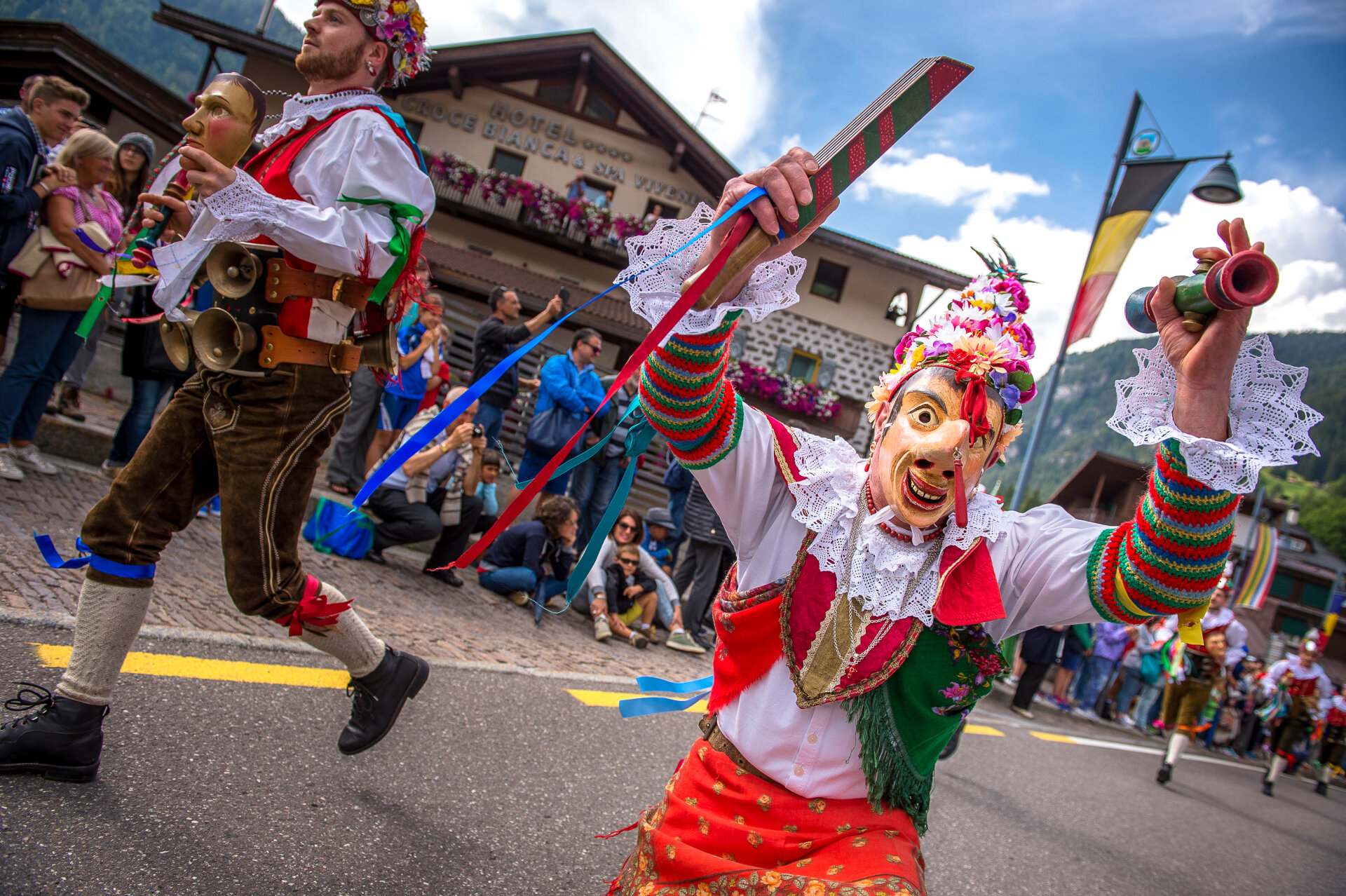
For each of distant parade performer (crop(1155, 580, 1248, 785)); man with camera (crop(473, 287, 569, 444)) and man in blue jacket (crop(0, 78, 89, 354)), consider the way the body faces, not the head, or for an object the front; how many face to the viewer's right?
2

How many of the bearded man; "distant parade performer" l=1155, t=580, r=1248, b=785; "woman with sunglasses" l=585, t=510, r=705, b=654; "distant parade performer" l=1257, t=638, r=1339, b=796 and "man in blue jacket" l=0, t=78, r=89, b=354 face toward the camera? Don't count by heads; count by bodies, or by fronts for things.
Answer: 3

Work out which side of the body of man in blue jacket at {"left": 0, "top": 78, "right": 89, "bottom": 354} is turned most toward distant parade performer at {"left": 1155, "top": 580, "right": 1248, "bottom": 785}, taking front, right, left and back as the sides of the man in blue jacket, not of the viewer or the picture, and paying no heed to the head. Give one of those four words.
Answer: front

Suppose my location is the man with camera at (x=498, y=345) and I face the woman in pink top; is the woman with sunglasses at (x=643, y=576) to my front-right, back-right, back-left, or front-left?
back-left

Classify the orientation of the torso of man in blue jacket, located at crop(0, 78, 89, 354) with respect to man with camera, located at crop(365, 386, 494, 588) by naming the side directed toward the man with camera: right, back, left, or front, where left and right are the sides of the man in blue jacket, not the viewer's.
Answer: front

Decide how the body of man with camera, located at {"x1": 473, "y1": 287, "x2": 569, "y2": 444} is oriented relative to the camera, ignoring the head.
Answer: to the viewer's right

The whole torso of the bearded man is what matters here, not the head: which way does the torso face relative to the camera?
to the viewer's left

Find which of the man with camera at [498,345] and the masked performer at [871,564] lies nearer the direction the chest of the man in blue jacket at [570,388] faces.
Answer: the masked performer

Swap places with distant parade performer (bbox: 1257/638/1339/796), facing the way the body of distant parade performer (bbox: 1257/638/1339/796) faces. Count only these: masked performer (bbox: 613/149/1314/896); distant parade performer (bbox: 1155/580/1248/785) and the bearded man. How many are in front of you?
3

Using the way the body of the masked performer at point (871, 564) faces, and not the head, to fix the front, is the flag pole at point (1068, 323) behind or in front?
behind

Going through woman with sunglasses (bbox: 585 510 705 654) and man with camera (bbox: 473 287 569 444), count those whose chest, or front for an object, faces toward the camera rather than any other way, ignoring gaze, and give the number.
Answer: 1

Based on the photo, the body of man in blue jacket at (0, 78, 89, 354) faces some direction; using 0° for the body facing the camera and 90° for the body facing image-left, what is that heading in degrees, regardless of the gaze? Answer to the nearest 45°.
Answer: approximately 270°

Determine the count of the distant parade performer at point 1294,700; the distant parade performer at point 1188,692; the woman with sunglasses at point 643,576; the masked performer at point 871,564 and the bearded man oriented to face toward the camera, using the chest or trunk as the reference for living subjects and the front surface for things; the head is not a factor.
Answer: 4

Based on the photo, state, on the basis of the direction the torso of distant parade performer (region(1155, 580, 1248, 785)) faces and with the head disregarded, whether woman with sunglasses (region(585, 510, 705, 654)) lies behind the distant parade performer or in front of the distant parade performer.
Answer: in front

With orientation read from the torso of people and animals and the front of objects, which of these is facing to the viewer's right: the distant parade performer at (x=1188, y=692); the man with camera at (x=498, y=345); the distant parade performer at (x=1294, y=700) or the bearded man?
the man with camera
